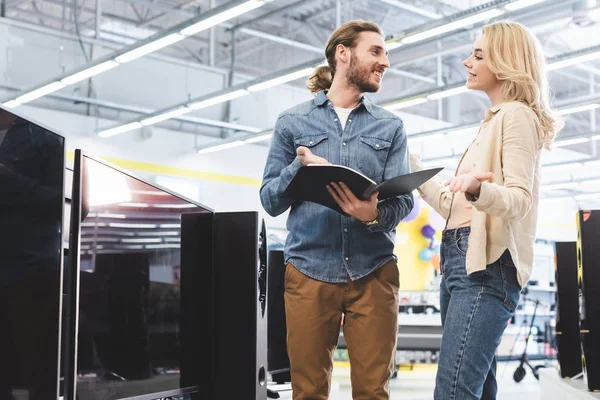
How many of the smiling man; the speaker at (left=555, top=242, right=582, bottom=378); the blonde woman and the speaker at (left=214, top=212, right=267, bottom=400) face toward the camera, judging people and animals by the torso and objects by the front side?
1

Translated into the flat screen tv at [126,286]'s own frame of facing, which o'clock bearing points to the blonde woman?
The blonde woman is roughly at 11 o'clock from the flat screen tv.

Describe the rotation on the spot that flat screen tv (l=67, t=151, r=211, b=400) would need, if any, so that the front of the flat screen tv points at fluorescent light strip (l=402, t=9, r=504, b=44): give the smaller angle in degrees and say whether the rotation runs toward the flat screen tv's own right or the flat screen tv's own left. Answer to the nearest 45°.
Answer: approximately 90° to the flat screen tv's own left

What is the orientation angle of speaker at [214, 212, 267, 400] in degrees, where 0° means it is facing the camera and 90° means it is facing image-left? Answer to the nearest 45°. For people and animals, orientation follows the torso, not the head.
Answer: approximately 270°

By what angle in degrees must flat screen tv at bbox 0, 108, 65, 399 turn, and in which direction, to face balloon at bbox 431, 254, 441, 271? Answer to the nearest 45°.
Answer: approximately 90° to its left

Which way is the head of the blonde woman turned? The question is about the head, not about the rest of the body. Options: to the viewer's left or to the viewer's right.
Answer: to the viewer's left

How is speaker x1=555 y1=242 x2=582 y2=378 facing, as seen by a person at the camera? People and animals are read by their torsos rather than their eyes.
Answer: facing to the left of the viewer

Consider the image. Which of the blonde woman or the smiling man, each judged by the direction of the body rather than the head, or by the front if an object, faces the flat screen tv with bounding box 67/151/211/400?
the blonde woman

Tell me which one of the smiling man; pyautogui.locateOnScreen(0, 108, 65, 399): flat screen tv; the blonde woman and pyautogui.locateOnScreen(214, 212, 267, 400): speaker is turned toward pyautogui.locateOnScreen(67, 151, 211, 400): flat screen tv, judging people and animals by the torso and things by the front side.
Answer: the blonde woman

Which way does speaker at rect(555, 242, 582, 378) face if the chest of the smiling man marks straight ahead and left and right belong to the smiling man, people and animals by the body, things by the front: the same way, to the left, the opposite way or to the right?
to the right

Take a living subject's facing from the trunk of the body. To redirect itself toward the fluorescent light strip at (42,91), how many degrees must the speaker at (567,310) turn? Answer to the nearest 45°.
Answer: approximately 45° to its right

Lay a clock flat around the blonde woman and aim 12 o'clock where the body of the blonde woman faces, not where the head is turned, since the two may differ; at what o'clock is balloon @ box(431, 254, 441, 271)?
The balloon is roughly at 3 o'clock from the blonde woman.

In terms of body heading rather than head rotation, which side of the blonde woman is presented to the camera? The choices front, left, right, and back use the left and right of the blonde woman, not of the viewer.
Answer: left

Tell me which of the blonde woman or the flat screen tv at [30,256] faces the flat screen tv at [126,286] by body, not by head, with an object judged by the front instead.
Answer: the blonde woman

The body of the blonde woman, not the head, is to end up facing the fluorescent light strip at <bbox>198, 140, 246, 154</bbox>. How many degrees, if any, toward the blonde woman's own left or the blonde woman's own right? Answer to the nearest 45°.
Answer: approximately 45° to the blonde woman's own right

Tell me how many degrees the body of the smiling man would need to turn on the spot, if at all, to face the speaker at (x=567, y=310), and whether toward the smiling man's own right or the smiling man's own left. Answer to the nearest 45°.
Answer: approximately 135° to the smiling man's own left

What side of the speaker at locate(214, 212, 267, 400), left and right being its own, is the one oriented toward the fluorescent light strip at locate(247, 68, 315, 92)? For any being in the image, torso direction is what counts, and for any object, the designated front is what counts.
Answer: left
